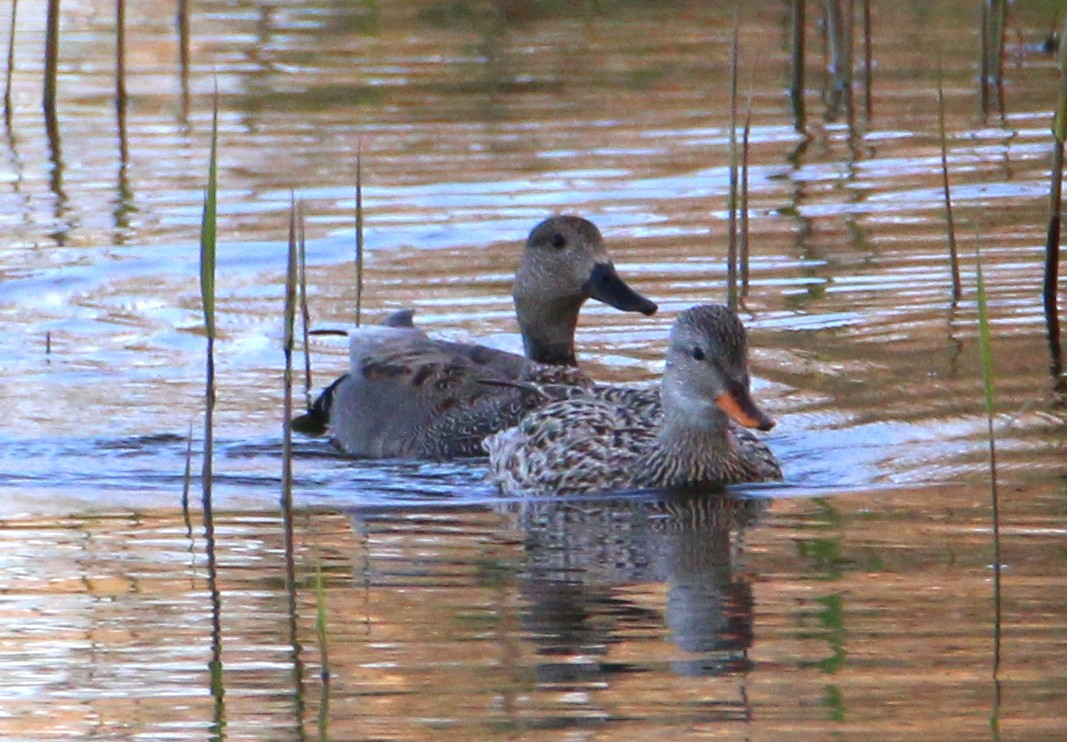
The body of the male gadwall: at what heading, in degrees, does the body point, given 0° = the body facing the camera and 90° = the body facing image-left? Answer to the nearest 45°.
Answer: approximately 270°

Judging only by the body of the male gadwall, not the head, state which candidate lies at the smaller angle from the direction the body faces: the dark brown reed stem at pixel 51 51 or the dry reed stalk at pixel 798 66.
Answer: the dry reed stalk

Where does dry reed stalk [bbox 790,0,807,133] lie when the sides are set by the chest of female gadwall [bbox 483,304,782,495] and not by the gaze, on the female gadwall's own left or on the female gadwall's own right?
on the female gadwall's own left

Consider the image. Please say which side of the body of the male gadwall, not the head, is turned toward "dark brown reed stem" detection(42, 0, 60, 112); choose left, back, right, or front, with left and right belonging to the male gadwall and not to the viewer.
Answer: left

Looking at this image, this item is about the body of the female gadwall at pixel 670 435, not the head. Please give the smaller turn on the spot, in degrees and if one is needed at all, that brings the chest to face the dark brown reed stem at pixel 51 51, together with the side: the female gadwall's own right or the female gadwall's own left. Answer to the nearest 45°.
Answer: approximately 180°

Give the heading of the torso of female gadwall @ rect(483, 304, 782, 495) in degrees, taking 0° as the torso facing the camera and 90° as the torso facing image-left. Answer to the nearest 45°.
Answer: approximately 315°

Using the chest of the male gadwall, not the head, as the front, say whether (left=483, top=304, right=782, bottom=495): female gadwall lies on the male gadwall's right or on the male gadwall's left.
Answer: on the male gadwall's right

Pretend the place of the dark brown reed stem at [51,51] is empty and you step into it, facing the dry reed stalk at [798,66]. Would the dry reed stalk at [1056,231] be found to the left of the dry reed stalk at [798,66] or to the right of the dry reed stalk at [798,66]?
right

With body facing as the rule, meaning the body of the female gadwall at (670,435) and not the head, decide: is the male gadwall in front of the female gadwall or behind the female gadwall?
behind

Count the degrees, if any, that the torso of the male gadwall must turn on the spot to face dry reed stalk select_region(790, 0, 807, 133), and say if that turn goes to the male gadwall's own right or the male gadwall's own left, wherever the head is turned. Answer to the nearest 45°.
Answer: approximately 90° to the male gadwall's own left

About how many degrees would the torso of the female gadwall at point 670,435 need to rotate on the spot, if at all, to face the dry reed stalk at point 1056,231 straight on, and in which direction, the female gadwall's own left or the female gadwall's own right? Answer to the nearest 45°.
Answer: approximately 90° to the female gadwall's own left

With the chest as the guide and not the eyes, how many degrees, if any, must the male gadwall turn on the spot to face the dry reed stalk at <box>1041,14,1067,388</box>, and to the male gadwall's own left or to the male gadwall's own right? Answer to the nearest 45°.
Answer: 0° — it already faces it

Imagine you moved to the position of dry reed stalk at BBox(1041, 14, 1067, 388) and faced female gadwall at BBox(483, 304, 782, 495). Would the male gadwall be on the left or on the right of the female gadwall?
right
